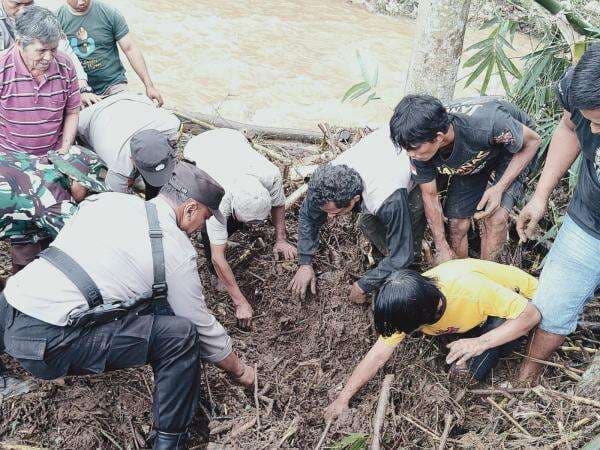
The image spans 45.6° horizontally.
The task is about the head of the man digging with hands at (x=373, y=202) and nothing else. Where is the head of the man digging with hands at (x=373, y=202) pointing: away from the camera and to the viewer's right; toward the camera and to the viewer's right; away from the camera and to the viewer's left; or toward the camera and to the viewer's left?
toward the camera and to the viewer's left

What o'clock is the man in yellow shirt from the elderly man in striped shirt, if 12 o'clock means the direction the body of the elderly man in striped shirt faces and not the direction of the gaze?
The man in yellow shirt is roughly at 12 o'clock from the elderly man in striped shirt.

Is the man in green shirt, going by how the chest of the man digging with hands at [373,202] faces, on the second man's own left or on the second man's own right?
on the second man's own right

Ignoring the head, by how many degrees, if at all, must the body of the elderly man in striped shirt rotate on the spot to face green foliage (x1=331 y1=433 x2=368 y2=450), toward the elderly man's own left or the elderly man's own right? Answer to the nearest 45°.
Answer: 0° — they already face it

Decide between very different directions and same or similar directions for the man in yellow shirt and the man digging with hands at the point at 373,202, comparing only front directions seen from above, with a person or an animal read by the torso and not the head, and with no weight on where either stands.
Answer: same or similar directions

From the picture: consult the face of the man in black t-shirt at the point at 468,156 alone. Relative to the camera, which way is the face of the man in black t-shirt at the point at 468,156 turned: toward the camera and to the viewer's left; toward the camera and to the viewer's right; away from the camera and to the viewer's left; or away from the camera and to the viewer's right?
toward the camera and to the viewer's left

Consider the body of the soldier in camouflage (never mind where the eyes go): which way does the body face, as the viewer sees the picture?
to the viewer's right

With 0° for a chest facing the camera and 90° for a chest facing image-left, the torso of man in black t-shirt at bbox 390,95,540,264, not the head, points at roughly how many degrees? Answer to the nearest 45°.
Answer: approximately 45°

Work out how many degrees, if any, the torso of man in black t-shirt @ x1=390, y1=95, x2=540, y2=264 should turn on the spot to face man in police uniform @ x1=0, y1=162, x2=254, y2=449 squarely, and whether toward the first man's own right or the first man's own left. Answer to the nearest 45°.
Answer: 0° — they already face them

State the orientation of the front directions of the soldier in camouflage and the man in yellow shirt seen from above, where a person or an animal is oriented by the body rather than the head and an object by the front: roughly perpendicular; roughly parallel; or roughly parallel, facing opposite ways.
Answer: roughly parallel, facing opposite ways

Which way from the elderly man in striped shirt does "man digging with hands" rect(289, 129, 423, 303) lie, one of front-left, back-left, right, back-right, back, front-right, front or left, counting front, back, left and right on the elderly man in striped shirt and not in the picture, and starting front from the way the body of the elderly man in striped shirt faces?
front

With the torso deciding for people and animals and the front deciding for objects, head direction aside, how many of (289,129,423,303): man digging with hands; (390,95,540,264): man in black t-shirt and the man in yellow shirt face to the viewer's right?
0

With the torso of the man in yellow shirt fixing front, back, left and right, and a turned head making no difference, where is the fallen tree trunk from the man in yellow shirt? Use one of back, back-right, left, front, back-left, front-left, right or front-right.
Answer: right

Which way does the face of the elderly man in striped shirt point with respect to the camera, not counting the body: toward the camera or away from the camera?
toward the camera

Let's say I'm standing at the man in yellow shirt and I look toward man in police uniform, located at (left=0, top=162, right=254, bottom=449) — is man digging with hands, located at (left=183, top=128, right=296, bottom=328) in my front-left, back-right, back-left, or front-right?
front-right
